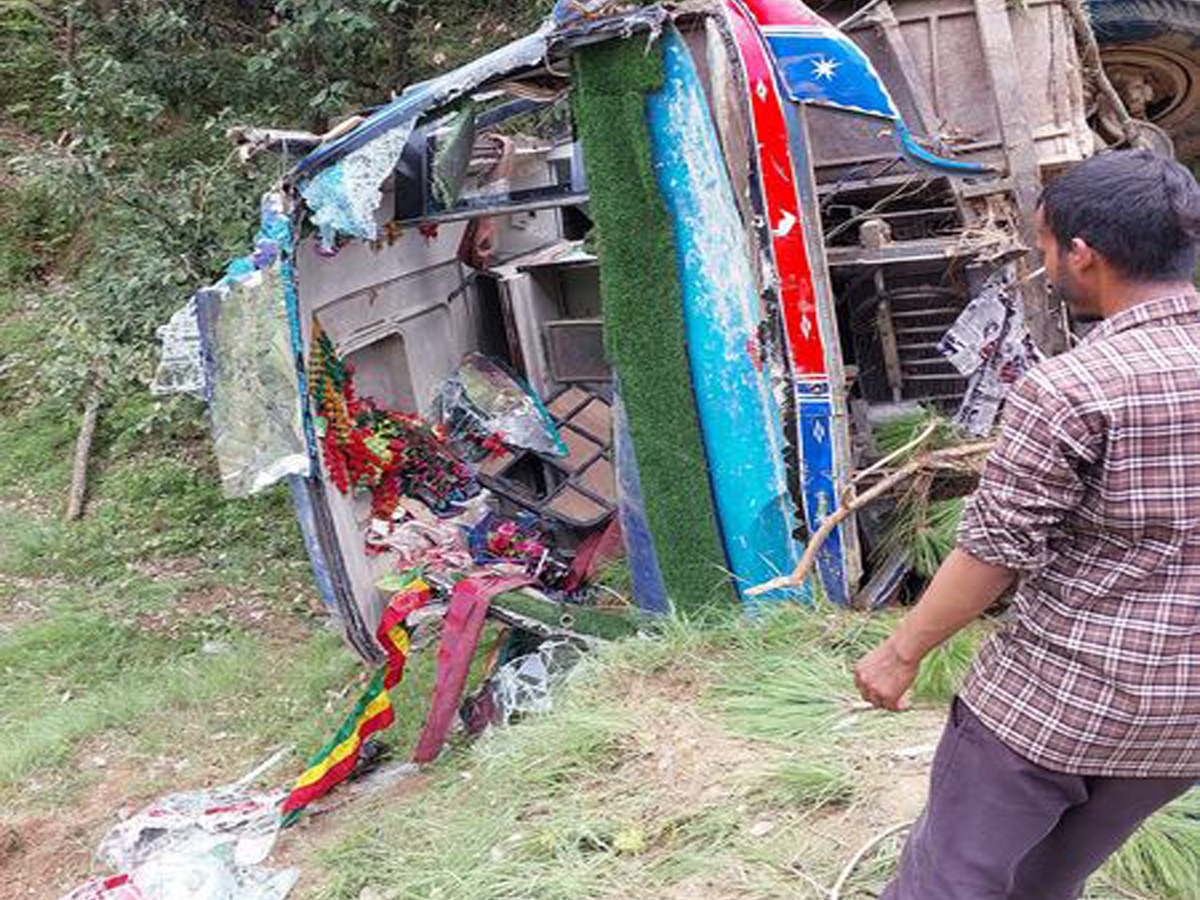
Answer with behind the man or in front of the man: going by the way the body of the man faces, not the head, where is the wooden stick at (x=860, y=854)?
in front

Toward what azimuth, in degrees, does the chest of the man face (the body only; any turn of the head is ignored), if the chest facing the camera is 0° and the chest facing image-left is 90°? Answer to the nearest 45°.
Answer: approximately 135°

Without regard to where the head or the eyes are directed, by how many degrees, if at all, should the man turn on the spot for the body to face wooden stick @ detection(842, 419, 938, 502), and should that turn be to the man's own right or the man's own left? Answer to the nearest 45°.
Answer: approximately 45° to the man's own right

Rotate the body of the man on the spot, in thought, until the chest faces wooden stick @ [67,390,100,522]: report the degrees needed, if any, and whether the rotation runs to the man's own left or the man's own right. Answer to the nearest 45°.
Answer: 0° — they already face it

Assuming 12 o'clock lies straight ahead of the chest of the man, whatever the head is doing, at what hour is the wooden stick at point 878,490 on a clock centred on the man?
The wooden stick is roughly at 1 o'clock from the man.
